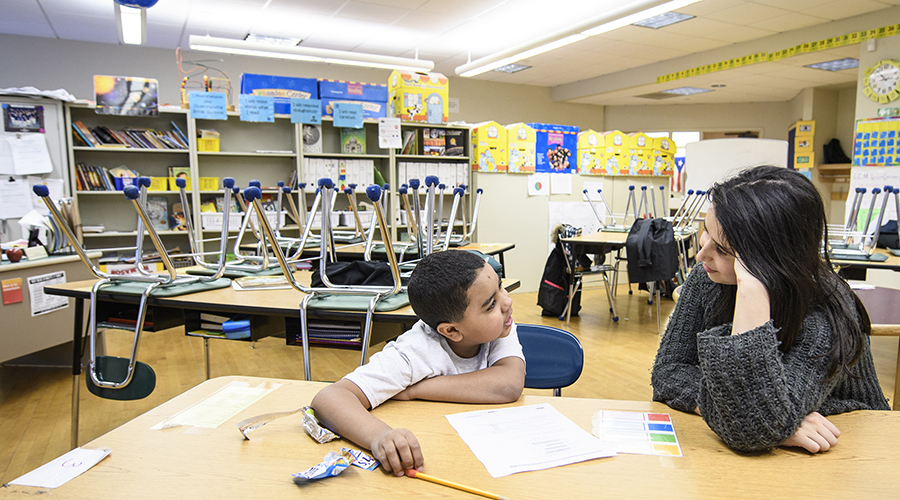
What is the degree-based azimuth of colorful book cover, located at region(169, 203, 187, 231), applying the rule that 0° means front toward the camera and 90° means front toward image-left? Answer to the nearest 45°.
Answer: approximately 0°

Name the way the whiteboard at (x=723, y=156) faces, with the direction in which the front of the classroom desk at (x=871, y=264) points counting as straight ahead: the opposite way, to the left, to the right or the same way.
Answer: the same way

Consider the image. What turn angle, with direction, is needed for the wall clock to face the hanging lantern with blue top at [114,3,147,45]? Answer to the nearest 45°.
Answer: approximately 45° to its right

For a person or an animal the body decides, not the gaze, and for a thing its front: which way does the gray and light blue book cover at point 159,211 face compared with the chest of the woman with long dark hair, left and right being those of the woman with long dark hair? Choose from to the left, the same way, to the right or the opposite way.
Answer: to the left

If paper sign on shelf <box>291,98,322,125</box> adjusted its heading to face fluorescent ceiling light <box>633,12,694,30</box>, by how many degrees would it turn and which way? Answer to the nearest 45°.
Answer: approximately 90° to its left

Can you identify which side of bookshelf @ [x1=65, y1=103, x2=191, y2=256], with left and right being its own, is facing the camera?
front

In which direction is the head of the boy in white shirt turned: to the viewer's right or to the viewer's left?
to the viewer's right

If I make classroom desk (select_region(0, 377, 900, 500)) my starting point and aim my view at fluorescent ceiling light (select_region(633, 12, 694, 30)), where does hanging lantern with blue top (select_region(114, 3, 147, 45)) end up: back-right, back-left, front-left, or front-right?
front-left

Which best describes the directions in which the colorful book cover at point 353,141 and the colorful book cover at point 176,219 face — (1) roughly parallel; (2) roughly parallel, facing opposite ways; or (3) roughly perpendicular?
roughly parallel

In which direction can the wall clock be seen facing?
toward the camera

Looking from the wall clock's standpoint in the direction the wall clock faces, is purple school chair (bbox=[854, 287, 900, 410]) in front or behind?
in front

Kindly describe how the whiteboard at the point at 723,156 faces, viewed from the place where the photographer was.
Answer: facing the viewer

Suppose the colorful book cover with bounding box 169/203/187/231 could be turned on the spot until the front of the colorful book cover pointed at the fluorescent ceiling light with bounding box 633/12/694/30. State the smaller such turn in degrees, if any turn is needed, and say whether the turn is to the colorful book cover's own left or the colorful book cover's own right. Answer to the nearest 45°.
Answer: approximately 90° to the colorful book cover's own left

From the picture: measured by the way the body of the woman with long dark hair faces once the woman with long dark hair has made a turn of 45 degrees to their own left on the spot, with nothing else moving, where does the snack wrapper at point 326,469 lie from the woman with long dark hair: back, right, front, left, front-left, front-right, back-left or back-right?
front-right

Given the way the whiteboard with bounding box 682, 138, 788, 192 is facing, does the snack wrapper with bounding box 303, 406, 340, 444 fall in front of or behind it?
in front

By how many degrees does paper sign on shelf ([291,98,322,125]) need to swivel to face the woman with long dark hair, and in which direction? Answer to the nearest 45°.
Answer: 0° — it already faces them
